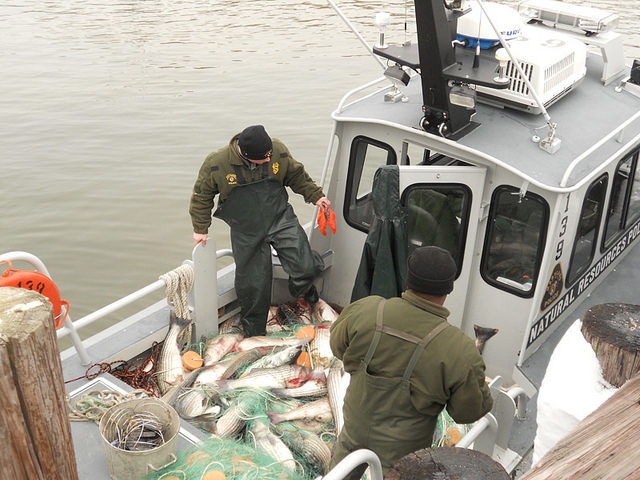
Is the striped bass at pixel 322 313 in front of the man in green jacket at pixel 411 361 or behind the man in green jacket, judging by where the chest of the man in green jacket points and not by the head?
in front

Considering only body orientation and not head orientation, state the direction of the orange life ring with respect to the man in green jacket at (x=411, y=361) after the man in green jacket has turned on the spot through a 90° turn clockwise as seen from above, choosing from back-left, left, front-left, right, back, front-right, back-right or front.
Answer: back

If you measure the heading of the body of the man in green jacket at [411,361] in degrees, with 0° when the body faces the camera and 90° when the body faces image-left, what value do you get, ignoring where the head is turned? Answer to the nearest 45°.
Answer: approximately 180°

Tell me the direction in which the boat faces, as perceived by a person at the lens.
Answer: facing away from the viewer and to the right of the viewer

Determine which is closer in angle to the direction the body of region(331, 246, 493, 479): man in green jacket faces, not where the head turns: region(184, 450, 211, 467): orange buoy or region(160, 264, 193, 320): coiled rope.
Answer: the coiled rope
